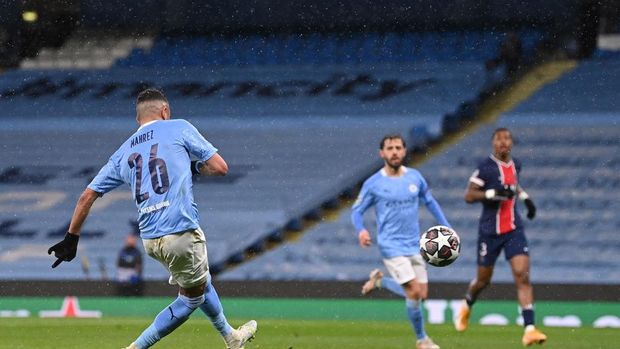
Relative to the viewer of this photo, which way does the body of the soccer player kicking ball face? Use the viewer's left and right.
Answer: facing away from the viewer and to the right of the viewer

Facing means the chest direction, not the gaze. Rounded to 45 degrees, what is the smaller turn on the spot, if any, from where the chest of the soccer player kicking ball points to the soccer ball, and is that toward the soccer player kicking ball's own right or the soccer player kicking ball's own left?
0° — they already face it

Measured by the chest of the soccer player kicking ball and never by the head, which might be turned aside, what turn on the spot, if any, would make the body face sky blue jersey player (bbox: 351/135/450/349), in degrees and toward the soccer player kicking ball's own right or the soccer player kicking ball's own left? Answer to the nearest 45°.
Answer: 0° — they already face them
